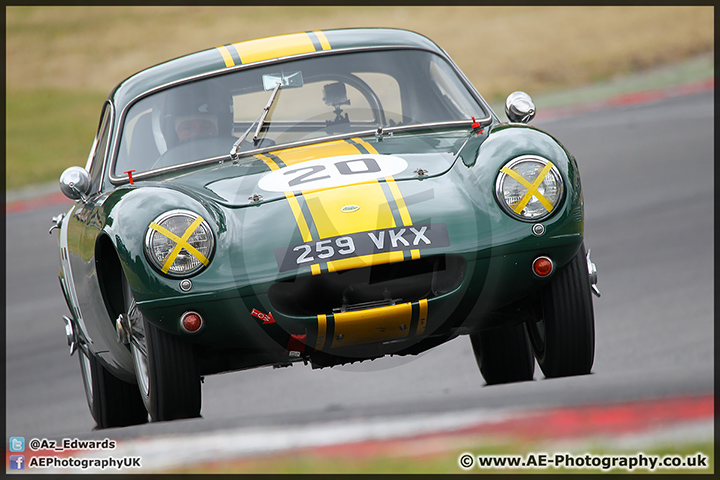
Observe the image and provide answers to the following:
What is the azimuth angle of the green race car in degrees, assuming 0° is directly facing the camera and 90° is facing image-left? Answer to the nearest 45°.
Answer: approximately 0°
